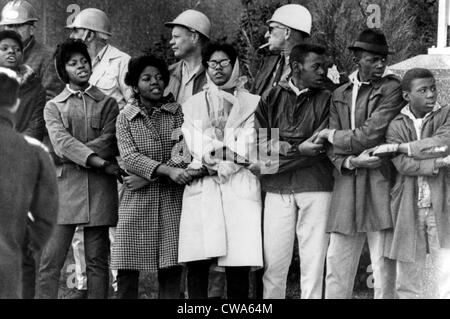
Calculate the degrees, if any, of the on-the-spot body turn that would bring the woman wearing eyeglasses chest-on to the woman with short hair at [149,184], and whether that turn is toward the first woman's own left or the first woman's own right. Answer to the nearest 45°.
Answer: approximately 90° to the first woman's own right

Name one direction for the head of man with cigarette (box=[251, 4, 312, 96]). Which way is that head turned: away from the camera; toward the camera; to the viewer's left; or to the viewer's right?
to the viewer's left

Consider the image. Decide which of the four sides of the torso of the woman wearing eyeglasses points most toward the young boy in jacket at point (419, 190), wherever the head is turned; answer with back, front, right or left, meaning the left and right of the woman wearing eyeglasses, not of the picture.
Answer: left

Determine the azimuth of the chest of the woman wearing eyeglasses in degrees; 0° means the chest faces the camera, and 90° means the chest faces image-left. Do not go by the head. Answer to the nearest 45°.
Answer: approximately 0°

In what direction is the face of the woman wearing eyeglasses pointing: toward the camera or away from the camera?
toward the camera
